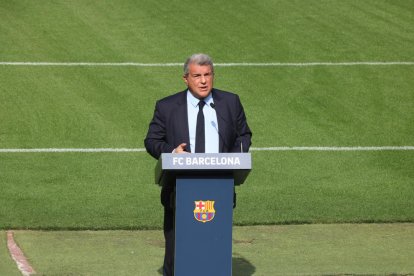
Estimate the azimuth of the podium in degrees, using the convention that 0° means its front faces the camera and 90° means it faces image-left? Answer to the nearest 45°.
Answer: approximately 0°

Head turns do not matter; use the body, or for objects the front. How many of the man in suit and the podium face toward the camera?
2

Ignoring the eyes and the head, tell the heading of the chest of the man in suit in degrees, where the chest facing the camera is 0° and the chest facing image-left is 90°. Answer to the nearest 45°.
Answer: approximately 0°
